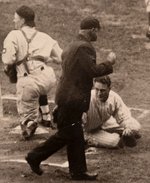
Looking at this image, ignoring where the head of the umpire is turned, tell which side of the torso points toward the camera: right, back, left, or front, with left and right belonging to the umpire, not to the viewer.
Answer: right

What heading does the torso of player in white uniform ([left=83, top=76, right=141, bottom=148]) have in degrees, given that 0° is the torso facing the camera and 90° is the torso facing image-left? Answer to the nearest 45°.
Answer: approximately 0°

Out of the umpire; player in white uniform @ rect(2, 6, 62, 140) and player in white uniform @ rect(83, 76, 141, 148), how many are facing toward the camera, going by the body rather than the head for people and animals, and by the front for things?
1

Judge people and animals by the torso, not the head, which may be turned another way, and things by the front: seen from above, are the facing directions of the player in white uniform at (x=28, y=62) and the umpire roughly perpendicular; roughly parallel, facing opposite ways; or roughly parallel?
roughly perpendicular

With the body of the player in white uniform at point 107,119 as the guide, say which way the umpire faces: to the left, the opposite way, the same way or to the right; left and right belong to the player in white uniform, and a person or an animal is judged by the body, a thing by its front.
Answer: to the left

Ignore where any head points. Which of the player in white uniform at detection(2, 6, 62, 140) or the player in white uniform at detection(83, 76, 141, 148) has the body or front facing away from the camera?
the player in white uniform at detection(2, 6, 62, 140)
